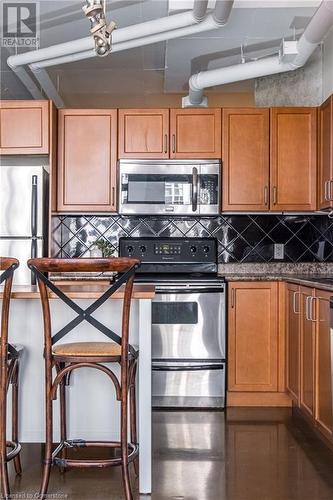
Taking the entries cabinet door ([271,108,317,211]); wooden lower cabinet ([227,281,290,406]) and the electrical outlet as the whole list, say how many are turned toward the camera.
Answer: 3

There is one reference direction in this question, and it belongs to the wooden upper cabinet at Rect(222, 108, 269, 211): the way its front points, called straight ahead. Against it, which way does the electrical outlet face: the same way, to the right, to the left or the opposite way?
the same way

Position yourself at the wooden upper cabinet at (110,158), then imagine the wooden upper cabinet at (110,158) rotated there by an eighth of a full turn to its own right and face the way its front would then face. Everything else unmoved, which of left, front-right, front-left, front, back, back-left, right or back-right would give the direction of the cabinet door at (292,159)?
back-left

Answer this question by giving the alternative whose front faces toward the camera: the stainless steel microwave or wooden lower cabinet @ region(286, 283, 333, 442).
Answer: the stainless steel microwave

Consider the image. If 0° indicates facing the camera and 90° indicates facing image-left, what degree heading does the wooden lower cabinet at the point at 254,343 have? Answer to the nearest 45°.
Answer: approximately 0°

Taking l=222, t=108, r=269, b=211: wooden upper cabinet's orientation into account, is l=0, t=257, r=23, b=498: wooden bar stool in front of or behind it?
in front

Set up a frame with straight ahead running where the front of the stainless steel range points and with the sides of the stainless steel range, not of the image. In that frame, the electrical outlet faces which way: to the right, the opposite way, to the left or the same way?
the same way

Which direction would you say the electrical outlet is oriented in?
toward the camera

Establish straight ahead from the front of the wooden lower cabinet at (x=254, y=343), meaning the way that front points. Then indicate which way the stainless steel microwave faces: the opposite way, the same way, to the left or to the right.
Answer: the same way

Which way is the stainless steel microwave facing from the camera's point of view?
toward the camera

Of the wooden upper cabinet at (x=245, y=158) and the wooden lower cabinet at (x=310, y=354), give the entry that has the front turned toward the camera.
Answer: the wooden upper cabinet

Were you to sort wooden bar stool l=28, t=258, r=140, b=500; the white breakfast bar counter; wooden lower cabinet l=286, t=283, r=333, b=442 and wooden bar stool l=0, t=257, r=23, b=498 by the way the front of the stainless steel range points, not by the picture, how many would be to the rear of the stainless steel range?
0

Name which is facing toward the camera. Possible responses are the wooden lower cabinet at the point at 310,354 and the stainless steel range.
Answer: the stainless steel range

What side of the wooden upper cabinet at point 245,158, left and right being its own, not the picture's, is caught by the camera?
front

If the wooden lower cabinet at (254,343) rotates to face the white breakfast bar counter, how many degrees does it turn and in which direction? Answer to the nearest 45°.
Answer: approximately 45° to its right
